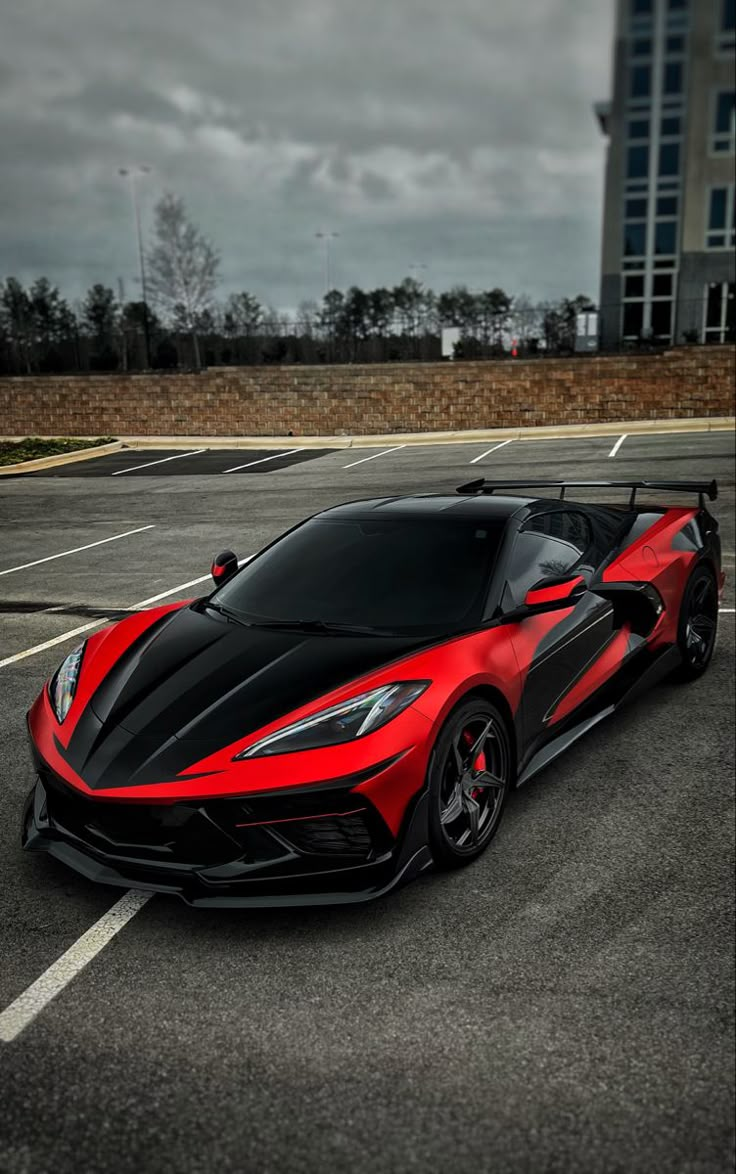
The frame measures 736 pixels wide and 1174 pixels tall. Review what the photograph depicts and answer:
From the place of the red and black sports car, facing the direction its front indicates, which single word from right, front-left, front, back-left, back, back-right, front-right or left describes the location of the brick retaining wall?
back-right

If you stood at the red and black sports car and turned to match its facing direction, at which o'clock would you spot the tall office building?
The tall office building is roughly at 5 o'clock from the red and black sports car.

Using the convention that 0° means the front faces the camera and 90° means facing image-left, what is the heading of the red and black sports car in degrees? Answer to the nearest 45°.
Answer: approximately 45°

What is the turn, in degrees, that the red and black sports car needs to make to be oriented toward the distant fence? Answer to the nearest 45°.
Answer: approximately 135° to its right
